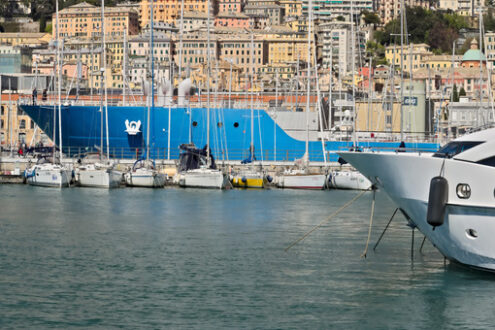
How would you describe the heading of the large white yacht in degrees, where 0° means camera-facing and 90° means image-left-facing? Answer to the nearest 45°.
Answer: approximately 90°
